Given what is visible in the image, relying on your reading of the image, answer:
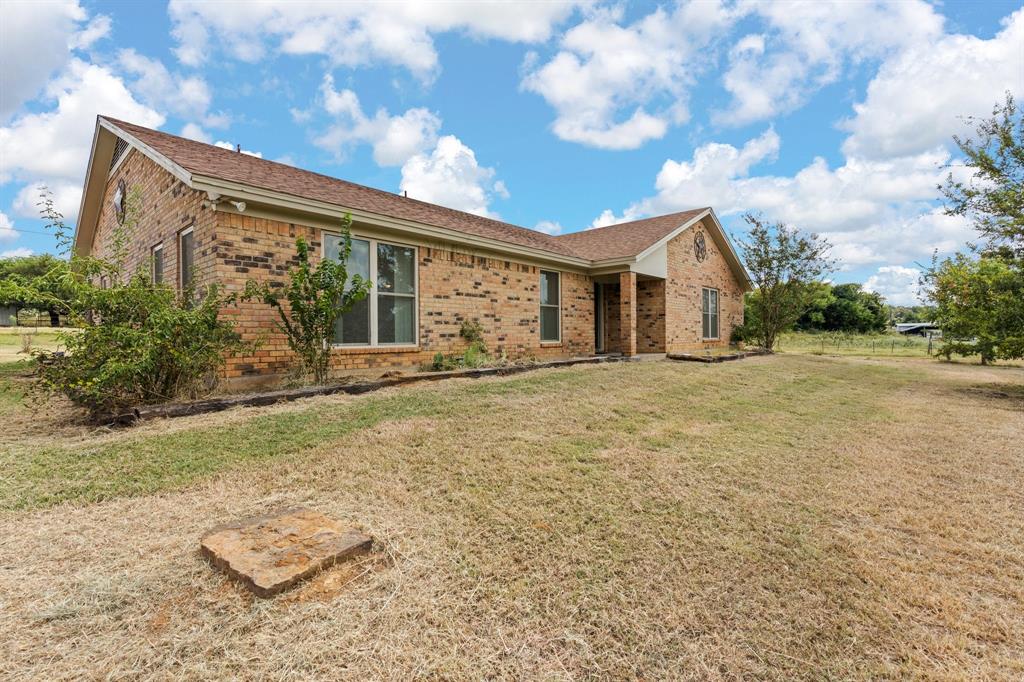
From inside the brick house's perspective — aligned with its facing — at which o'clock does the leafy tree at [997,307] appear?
The leafy tree is roughly at 11 o'clock from the brick house.

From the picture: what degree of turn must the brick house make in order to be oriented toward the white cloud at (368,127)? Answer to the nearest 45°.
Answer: approximately 135° to its left

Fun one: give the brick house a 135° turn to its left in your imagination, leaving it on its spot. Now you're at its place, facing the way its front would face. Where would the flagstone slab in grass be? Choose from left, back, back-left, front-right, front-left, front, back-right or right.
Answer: back

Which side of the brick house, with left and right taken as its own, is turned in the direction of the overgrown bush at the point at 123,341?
right

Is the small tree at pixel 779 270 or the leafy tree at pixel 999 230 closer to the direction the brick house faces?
the leafy tree

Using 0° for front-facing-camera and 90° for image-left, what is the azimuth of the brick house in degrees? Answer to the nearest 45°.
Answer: approximately 315°

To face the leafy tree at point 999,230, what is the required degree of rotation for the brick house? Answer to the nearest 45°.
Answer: approximately 45° to its left

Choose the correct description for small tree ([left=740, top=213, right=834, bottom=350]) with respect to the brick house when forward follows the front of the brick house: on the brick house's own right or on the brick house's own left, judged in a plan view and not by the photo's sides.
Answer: on the brick house's own left

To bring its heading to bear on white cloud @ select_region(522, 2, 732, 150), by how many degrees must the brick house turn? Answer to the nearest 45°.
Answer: approximately 90° to its left

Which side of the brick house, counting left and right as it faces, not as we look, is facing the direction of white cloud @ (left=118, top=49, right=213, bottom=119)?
back
